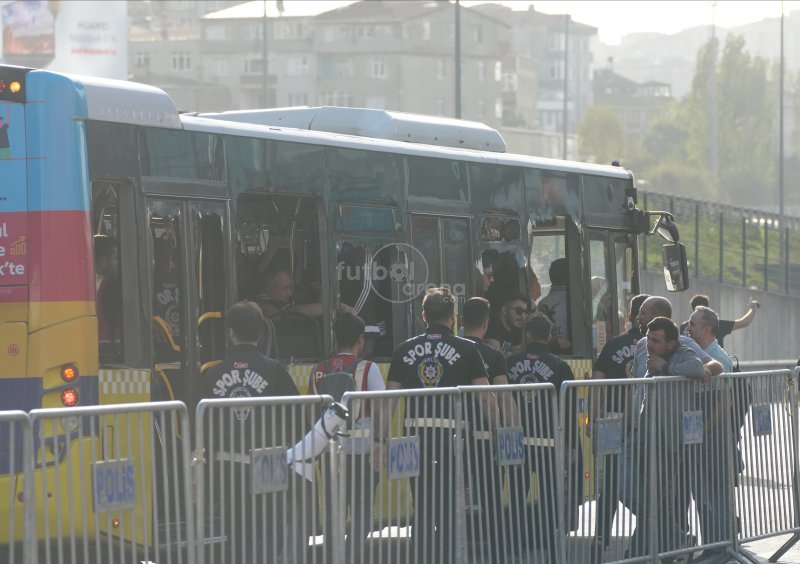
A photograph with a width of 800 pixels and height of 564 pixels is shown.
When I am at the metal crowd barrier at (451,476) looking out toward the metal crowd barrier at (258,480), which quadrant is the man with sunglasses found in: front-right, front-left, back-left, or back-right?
back-right

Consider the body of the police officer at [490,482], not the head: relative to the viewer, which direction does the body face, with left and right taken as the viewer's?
facing away from the viewer and to the right of the viewer

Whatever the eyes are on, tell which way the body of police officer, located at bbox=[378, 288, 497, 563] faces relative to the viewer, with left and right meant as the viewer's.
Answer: facing away from the viewer

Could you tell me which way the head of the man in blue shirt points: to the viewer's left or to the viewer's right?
to the viewer's left

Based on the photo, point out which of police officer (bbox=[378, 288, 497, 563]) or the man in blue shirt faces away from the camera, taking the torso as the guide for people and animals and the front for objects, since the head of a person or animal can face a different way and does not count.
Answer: the police officer

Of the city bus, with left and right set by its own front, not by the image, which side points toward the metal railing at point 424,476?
right

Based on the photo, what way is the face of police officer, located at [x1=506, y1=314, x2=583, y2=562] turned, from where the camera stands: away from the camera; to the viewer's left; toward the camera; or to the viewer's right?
away from the camera

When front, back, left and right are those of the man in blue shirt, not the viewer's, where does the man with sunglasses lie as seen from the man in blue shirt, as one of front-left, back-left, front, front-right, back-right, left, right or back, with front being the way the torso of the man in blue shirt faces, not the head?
front-right

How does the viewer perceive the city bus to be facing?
facing away from the viewer and to the right of the viewer

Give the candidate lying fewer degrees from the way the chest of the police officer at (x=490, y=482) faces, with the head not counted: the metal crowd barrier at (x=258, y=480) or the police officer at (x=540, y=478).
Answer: the police officer
